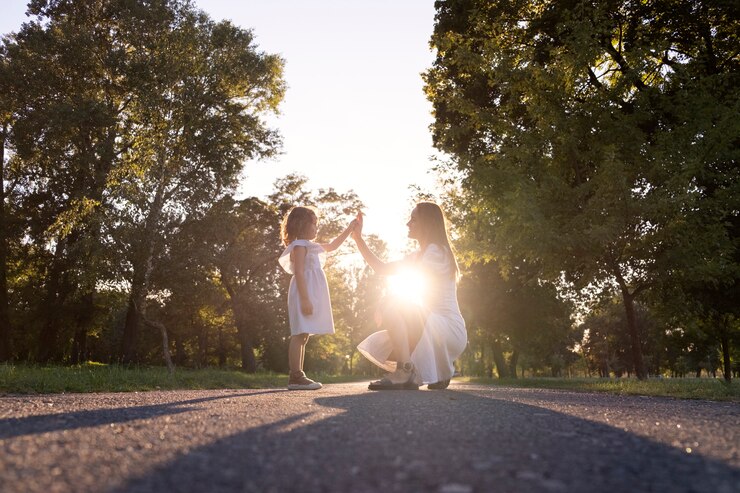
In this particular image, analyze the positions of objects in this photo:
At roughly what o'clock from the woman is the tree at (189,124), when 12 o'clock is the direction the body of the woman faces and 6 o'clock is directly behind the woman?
The tree is roughly at 2 o'clock from the woman.

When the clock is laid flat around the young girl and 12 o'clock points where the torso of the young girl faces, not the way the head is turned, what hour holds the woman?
The woman is roughly at 1 o'clock from the young girl.

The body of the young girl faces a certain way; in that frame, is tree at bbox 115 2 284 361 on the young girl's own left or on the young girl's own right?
on the young girl's own left

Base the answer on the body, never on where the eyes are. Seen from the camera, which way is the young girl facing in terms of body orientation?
to the viewer's right

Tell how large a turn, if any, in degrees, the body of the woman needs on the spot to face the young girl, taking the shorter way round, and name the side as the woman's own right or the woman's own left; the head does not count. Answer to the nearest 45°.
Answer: approximately 45° to the woman's own right

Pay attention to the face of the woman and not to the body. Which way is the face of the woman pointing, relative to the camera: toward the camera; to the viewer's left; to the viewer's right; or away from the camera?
to the viewer's left

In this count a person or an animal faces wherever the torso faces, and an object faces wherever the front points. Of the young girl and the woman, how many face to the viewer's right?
1

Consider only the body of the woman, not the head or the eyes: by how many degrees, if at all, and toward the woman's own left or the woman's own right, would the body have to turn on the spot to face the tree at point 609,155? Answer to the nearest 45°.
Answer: approximately 135° to the woman's own right

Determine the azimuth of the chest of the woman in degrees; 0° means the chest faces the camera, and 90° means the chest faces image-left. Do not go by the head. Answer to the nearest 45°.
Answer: approximately 90°

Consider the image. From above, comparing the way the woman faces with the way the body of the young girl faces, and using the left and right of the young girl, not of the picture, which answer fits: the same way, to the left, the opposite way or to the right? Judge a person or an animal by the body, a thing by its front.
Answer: the opposite way
